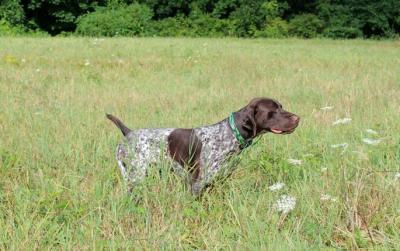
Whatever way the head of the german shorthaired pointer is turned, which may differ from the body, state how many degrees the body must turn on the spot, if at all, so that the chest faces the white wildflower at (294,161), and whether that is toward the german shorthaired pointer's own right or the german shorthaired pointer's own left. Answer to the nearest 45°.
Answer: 0° — it already faces it

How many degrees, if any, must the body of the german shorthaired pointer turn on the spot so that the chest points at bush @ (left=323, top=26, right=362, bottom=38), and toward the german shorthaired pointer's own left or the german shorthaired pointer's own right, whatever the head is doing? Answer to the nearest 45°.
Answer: approximately 90° to the german shorthaired pointer's own left

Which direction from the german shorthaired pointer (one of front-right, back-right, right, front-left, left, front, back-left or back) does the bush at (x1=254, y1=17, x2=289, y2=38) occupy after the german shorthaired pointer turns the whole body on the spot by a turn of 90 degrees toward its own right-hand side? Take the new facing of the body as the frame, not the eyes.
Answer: back

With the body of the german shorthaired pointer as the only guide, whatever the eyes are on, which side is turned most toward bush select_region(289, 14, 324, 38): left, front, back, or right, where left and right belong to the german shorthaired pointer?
left

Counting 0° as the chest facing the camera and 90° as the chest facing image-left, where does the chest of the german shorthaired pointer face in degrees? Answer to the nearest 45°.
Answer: approximately 270°

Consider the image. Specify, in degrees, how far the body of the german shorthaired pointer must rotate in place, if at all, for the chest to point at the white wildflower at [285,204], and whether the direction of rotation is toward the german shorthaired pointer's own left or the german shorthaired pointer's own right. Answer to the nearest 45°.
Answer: approximately 45° to the german shorthaired pointer's own right

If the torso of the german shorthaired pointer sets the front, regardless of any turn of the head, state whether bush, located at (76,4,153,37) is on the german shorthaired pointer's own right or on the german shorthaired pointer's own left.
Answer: on the german shorthaired pointer's own left

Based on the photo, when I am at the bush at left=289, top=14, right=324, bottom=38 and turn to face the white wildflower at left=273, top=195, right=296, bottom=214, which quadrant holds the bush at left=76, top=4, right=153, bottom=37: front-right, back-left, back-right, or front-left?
front-right
